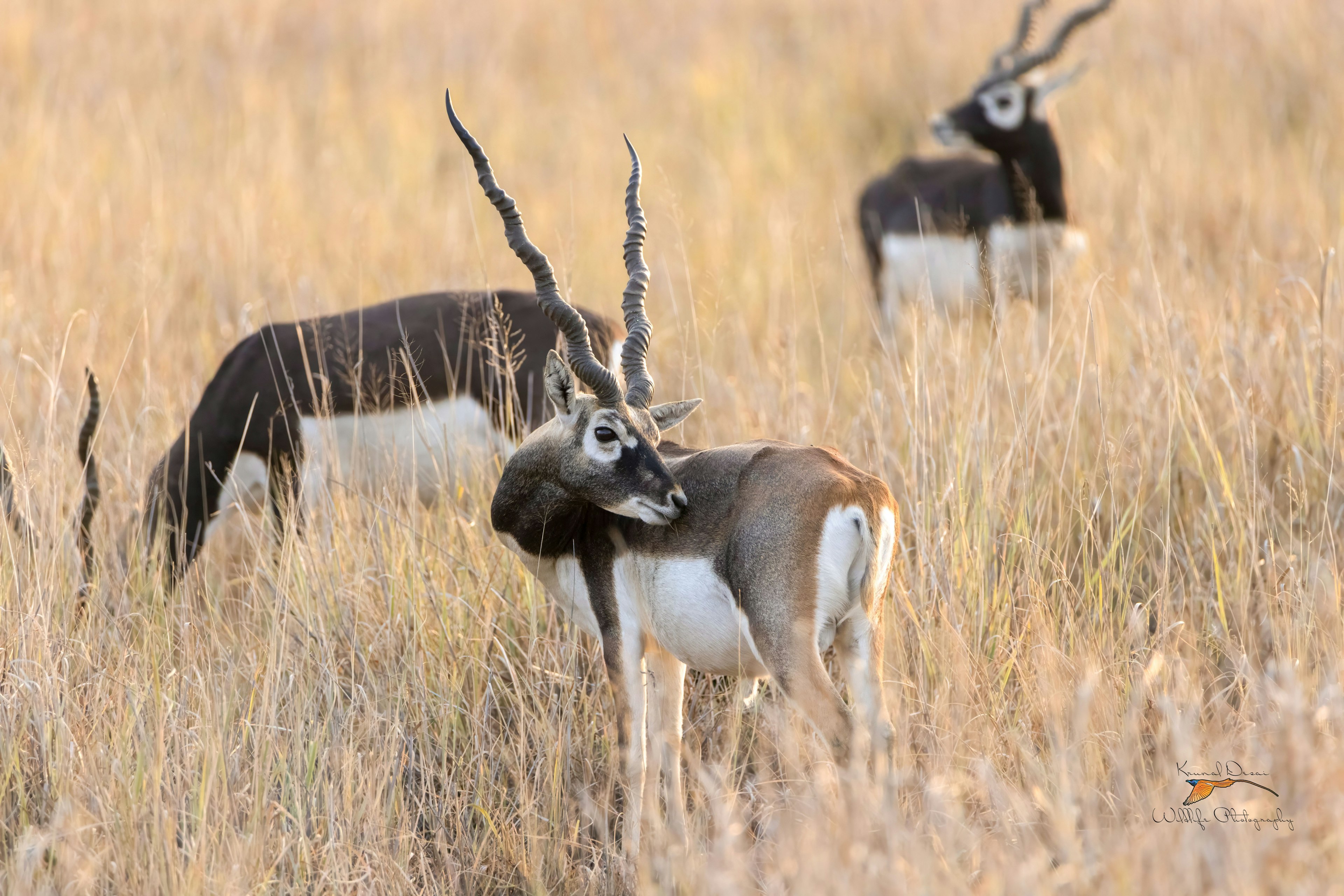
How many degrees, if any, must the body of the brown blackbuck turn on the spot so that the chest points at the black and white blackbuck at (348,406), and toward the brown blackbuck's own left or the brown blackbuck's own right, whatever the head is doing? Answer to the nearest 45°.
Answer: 0° — it already faces it

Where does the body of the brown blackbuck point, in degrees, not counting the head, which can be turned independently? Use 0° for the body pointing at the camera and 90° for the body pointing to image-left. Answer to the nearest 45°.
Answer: approximately 135°

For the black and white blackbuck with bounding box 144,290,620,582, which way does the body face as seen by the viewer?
to the viewer's left

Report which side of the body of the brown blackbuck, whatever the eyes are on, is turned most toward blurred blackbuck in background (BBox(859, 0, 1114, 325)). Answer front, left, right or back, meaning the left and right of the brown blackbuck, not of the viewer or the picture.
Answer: right

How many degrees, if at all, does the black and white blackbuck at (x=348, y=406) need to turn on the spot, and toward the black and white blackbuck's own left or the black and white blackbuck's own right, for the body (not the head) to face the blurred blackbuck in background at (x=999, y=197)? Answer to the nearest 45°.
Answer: approximately 135° to the black and white blackbuck's own right

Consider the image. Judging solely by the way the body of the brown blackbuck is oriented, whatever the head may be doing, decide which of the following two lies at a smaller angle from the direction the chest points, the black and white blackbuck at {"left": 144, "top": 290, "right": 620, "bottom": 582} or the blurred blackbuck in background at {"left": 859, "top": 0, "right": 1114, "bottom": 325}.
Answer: the black and white blackbuck
